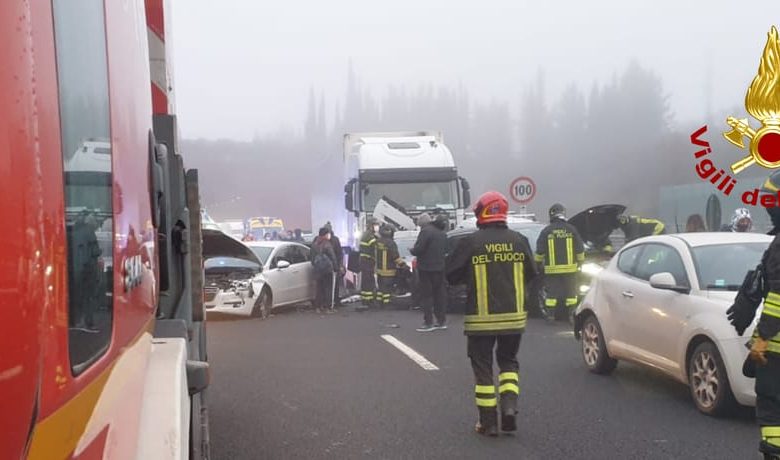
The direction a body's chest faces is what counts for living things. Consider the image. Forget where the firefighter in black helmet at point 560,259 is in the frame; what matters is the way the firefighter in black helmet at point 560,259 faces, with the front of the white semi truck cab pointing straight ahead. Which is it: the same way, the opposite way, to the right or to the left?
the opposite way

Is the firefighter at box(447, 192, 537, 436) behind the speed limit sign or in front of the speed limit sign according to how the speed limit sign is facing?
in front

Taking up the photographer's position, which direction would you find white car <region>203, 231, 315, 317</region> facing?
facing the viewer and to the left of the viewer

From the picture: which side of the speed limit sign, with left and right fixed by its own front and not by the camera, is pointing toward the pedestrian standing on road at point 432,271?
front

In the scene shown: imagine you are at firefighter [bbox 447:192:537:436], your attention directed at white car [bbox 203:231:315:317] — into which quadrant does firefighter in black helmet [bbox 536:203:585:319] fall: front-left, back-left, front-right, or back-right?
front-right

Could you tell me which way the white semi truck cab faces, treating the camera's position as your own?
facing the viewer

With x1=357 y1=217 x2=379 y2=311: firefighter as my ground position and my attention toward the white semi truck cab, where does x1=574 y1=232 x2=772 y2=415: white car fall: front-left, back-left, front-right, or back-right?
back-right

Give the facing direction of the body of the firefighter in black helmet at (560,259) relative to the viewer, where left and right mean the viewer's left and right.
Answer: facing away from the viewer

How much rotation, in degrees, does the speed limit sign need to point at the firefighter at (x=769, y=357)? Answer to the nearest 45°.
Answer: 0° — it already faces them

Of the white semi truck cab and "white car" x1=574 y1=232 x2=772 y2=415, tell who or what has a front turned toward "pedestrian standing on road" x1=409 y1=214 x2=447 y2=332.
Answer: the white semi truck cab

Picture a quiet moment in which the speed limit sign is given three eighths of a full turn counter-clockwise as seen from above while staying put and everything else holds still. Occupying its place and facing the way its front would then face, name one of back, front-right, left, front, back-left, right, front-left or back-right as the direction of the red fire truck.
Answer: back-right

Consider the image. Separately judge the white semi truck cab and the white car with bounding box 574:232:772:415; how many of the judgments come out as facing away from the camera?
0

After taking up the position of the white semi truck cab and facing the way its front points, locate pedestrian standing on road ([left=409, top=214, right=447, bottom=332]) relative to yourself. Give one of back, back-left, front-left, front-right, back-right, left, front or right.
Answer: front
